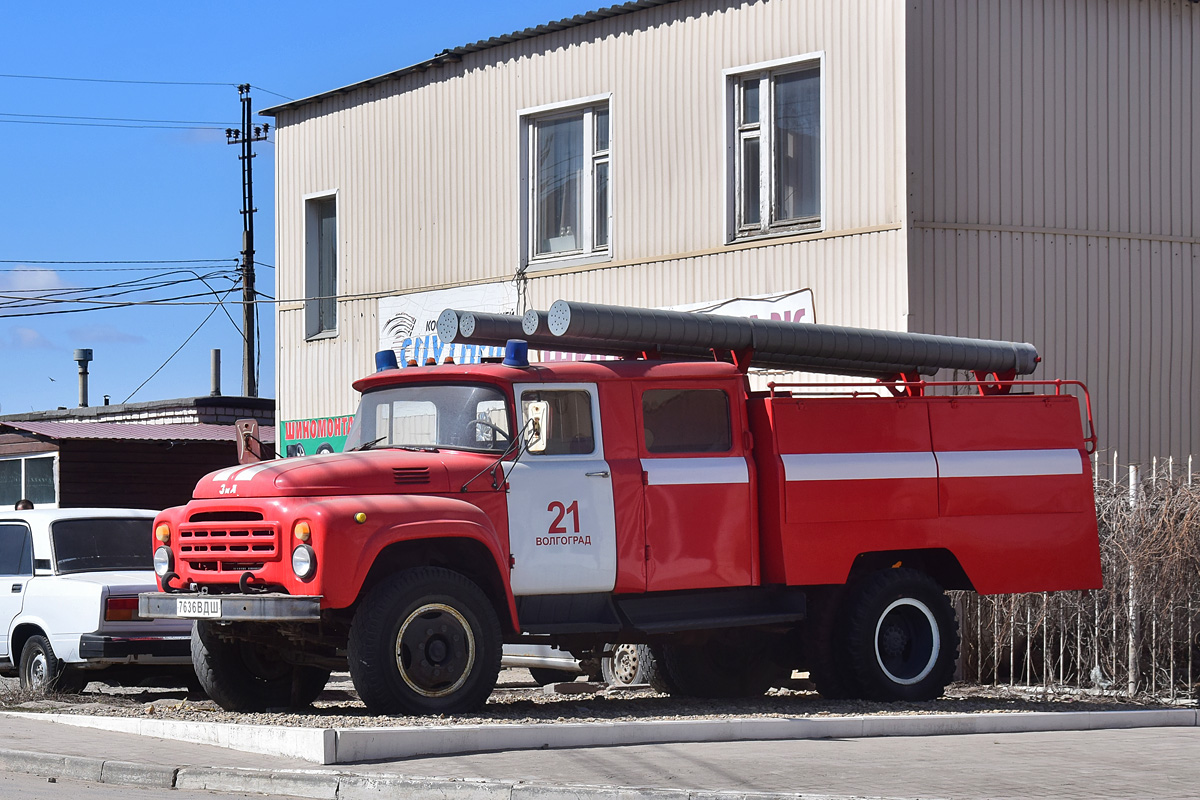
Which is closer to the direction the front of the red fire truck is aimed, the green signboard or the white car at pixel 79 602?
the white car

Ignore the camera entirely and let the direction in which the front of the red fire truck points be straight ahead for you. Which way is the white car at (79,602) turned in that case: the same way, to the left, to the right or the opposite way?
to the right

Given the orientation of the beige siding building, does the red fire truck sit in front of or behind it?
in front

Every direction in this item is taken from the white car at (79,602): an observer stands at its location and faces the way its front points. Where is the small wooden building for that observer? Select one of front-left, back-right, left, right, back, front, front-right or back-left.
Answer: front-right

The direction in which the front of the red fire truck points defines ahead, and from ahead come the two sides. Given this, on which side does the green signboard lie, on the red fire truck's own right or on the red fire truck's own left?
on the red fire truck's own right

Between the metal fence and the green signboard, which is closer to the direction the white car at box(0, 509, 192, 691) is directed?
the green signboard

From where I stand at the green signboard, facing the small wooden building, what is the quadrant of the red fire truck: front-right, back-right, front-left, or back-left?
back-left

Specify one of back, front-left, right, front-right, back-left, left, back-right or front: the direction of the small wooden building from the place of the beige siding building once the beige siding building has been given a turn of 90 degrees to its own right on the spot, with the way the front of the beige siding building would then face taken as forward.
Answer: front

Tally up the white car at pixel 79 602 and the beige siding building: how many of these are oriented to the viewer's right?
0

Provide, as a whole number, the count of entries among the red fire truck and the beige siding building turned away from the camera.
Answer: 0

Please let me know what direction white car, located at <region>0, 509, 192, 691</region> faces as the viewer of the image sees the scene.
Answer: facing away from the viewer and to the left of the viewer
